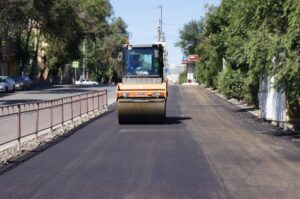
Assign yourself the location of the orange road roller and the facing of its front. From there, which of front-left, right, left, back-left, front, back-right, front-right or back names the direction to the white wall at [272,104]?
left

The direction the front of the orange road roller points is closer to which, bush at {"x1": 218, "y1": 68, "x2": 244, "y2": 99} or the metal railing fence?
the metal railing fence

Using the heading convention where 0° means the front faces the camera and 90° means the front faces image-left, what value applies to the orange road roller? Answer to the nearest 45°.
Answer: approximately 0°

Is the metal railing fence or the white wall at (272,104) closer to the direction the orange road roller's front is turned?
the metal railing fence

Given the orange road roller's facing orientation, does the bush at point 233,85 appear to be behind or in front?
behind
